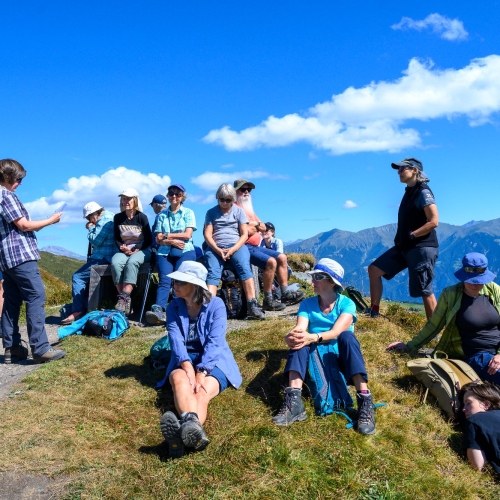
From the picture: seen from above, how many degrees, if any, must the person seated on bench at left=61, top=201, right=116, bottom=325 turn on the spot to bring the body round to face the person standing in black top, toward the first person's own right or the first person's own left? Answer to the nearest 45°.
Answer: approximately 135° to the first person's own left

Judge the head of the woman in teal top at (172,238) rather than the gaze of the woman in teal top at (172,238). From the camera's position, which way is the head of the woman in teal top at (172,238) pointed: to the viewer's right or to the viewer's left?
to the viewer's left

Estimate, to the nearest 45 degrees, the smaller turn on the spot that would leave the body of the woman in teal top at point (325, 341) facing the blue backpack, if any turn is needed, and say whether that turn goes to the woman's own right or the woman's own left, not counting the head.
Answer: approximately 135° to the woman's own right

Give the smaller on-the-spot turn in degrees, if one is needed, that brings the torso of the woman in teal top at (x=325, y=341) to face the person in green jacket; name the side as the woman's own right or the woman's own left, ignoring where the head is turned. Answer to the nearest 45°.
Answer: approximately 135° to the woman's own left
